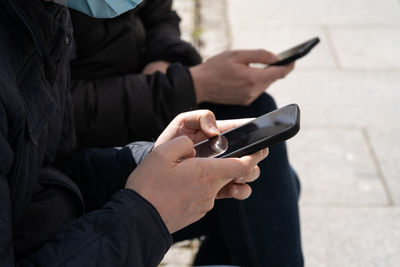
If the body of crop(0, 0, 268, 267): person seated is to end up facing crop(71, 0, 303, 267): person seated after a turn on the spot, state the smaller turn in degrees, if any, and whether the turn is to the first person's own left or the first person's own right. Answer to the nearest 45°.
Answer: approximately 45° to the first person's own left

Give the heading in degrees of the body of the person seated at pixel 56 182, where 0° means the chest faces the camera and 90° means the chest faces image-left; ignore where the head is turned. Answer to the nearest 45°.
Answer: approximately 270°
